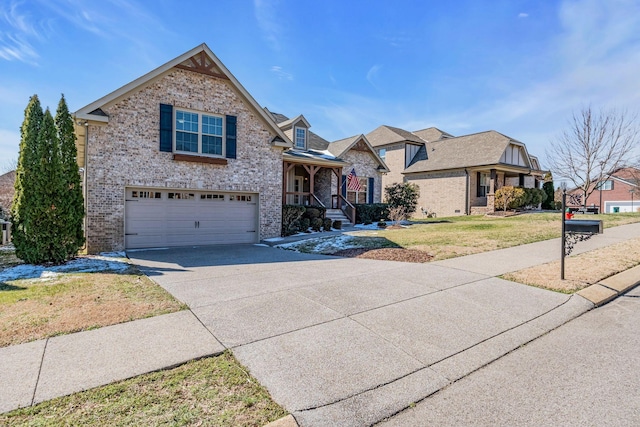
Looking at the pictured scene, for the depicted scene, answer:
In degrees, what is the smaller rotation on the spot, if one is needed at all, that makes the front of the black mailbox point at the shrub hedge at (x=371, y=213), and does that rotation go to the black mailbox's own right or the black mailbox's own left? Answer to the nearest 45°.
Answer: approximately 135° to the black mailbox's own left

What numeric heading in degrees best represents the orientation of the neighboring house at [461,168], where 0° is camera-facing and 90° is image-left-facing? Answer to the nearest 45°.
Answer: approximately 315°

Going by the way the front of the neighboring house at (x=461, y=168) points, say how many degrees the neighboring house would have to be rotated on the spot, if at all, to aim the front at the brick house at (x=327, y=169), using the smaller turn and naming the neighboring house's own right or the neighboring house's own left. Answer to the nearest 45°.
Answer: approximately 90° to the neighboring house's own right

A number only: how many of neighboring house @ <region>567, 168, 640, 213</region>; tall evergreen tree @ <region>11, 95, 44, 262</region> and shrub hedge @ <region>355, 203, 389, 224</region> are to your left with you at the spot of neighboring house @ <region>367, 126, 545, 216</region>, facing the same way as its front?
1

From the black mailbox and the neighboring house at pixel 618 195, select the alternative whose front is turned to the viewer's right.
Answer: the black mailbox

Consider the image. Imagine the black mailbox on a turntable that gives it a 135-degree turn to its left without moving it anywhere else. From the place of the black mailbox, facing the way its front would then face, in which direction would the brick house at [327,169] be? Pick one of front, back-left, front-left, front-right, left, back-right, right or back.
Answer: front

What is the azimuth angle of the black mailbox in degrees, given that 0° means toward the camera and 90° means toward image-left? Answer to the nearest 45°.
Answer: approximately 270°

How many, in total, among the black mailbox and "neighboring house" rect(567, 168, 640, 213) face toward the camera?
1

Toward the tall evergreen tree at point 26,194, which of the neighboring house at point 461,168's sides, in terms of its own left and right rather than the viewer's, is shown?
right

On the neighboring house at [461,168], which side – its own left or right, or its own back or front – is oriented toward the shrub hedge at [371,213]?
right

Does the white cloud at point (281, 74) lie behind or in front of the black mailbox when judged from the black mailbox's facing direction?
behind
